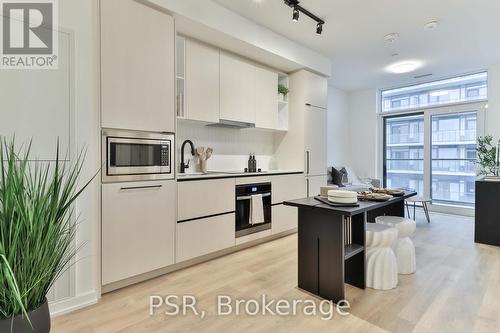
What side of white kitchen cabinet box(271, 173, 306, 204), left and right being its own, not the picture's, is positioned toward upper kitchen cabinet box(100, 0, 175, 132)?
right

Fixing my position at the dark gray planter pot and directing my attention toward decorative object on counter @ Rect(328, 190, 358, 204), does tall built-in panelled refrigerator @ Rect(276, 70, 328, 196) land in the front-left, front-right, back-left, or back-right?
front-left

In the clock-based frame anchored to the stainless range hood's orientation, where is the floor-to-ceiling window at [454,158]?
The floor-to-ceiling window is roughly at 10 o'clock from the stainless range hood.

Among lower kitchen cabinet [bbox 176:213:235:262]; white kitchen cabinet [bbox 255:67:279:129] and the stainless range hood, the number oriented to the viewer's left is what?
0

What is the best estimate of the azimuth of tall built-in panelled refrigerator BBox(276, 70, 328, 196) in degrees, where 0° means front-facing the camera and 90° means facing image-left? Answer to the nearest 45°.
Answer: approximately 315°

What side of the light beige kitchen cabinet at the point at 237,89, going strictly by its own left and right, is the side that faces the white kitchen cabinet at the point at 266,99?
left

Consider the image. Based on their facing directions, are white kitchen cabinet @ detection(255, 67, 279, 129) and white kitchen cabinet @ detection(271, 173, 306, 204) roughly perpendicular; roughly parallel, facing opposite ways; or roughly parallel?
roughly parallel

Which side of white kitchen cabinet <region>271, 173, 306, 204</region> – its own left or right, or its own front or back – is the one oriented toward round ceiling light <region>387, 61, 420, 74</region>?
left

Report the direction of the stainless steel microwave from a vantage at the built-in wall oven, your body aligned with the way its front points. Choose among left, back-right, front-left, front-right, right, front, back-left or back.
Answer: right

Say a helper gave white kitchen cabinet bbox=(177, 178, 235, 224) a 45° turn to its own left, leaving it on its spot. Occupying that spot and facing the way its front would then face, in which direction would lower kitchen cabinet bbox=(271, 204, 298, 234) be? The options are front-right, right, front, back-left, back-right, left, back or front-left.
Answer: front-left

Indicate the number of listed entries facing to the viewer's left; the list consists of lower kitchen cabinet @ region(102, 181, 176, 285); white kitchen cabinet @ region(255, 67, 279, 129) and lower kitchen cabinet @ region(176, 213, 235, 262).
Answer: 0

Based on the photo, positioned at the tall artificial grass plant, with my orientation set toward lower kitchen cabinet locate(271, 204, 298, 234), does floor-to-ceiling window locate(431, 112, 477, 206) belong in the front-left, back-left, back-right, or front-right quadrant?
front-right

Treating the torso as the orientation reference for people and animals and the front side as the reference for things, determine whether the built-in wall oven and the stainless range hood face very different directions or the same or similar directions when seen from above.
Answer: same or similar directions

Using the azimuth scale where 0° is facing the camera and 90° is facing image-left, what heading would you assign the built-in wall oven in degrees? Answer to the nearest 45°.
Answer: approximately 315°

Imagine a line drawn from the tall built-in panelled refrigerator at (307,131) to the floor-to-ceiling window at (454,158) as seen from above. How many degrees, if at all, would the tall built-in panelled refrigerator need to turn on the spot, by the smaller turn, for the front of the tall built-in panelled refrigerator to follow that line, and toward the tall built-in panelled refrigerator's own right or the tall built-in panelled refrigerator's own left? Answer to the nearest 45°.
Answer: approximately 90° to the tall built-in panelled refrigerator's own left

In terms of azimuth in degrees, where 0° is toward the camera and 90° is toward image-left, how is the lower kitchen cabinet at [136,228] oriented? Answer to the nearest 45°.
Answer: approximately 315°

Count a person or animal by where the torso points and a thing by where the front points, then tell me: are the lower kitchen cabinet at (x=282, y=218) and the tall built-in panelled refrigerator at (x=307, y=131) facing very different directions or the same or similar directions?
same or similar directions
